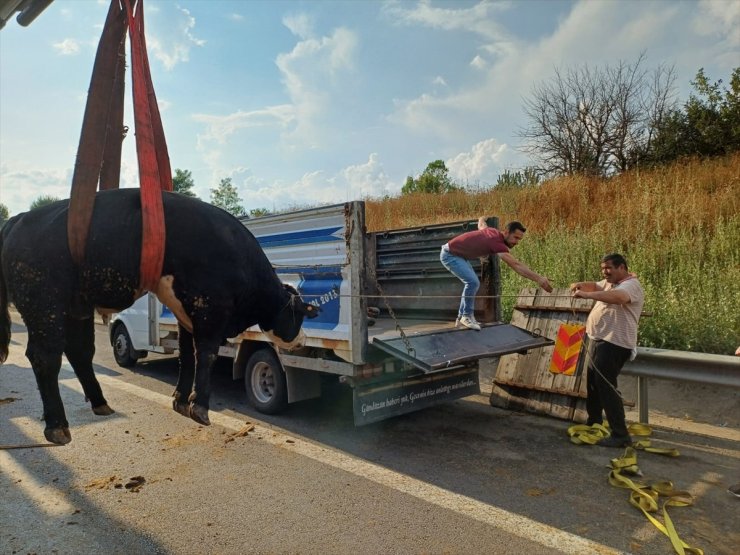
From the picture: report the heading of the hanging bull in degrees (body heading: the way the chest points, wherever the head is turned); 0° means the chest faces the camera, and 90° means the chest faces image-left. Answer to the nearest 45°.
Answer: approximately 270°

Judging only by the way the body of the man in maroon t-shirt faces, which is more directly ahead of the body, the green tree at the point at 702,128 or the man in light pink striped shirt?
the man in light pink striped shirt

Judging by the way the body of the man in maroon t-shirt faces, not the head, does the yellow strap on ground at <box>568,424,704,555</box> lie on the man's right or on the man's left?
on the man's right

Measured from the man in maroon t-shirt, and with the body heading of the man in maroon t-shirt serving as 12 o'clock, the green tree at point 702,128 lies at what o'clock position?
The green tree is roughly at 10 o'clock from the man in maroon t-shirt.

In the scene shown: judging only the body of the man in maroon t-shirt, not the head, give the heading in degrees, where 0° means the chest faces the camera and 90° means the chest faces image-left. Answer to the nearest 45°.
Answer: approximately 270°

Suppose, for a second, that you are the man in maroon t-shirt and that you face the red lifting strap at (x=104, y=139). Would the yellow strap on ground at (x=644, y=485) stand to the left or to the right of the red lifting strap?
left

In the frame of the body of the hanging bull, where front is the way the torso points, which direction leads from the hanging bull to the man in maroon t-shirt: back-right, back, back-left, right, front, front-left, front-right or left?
front-left

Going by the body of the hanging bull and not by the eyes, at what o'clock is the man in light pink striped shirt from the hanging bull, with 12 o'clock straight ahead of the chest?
The man in light pink striped shirt is roughly at 11 o'clock from the hanging bull.

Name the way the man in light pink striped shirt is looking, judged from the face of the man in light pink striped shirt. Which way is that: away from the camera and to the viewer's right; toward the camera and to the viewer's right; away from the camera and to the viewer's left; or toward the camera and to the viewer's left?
toward the camera and to the viewer's left

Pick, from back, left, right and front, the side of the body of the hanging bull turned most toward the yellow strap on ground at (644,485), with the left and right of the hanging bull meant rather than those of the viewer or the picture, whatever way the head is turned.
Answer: front

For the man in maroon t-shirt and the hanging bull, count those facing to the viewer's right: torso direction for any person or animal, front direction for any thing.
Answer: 2

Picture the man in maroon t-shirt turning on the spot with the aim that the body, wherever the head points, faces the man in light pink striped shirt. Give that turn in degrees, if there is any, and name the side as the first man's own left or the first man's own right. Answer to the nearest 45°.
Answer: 0° — they already face them

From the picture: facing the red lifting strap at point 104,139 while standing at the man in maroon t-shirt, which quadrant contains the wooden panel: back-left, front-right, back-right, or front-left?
back-left

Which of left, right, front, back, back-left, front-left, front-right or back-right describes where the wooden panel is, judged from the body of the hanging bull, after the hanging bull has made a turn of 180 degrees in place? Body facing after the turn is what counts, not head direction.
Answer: back-right
